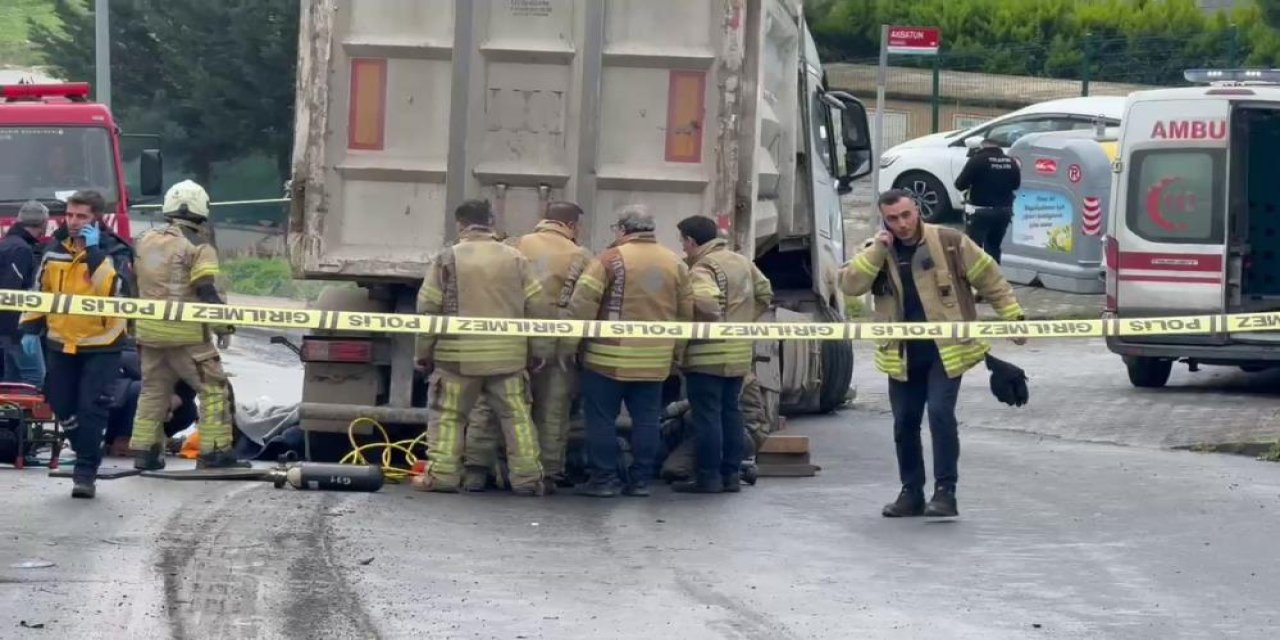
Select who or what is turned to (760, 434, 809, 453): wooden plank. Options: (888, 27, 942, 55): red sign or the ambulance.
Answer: the red sign

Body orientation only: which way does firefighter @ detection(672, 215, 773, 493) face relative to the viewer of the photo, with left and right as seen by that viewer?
facing away from the viewer and to the left of the viewer

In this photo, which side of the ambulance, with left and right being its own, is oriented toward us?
back

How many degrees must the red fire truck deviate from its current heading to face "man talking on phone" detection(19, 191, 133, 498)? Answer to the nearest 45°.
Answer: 0° — it already faces them

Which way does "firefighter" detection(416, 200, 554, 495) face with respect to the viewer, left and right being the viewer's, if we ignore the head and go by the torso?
facing away from the viewer

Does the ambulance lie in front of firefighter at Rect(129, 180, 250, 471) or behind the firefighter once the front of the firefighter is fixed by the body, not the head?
in front

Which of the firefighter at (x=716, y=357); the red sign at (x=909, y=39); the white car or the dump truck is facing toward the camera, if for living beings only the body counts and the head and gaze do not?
the red sign

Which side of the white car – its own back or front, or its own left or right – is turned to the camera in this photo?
left

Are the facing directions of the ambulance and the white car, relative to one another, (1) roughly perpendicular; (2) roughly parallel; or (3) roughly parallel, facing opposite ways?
roughly perpendicular

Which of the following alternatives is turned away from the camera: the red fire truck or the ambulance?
the ambulance

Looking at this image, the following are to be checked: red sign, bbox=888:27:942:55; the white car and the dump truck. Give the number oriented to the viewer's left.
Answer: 1

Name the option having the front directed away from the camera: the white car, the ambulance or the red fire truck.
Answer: the ambulance

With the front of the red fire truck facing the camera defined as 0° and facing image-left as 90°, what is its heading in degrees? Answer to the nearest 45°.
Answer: approximately 0°

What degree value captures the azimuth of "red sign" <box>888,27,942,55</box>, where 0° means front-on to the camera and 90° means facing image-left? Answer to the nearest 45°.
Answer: approximately 0°
